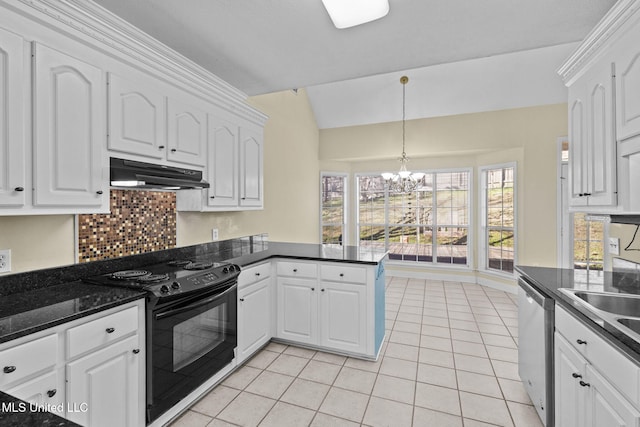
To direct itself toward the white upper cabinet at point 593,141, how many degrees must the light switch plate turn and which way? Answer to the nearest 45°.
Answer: approximately 45° to its left

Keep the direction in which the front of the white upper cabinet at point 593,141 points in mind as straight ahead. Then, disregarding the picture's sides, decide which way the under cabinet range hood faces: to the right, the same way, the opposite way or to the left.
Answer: the opposite way

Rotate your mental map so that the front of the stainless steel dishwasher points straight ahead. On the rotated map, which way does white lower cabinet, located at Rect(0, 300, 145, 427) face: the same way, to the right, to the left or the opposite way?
the opposite way

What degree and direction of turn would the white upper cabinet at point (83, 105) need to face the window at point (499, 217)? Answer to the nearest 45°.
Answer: approximately 45° to its left

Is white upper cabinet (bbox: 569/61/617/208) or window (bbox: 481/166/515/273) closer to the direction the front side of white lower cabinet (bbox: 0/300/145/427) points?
the white upper cabinet

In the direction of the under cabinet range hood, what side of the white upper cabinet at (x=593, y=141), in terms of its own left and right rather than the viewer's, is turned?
front

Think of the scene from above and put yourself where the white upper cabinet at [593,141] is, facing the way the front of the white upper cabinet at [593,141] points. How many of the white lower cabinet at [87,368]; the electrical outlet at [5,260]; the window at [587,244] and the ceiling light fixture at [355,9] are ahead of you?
3

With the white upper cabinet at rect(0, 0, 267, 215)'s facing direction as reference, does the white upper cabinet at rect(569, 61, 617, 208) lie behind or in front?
in front

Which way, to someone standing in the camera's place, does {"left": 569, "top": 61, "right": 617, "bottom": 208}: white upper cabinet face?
facing the viewer and to the left of the viewer

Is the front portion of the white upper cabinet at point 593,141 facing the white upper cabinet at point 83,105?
yes

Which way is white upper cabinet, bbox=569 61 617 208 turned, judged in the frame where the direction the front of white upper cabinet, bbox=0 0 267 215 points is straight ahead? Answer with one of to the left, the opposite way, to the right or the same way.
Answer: the opposite way

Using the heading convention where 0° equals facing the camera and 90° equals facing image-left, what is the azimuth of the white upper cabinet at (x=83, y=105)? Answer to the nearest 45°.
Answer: approximately 315°

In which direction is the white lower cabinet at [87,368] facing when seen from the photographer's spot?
facing the viewer and to the right of the viewer
